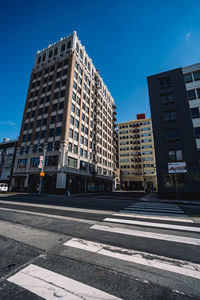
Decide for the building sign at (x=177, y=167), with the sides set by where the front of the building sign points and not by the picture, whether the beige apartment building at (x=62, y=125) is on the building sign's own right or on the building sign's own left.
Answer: on the building sign's own right
